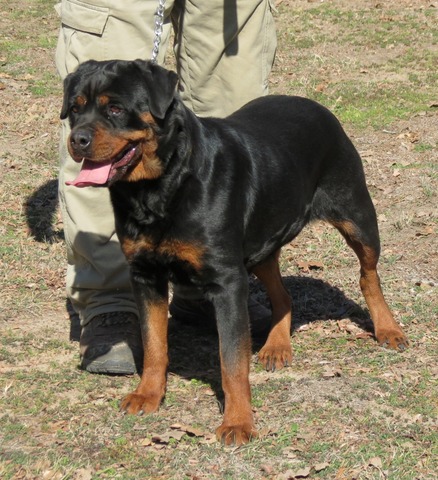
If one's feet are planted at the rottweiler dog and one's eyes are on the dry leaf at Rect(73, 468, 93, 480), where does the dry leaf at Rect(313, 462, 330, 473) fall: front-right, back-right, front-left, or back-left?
front-left

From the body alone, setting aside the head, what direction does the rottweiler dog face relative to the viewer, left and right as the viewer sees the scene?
facing the viewer and to the left of the viewer

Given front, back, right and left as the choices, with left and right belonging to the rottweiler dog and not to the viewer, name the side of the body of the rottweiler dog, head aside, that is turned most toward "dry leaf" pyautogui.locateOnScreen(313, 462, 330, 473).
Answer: left

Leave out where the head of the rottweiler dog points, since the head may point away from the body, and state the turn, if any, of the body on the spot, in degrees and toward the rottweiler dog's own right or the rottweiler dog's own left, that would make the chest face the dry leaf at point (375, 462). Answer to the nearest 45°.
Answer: approximately 90° to the rottweiler dog's own left

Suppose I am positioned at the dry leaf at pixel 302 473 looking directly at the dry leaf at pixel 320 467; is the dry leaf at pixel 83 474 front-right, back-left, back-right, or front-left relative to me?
back-left

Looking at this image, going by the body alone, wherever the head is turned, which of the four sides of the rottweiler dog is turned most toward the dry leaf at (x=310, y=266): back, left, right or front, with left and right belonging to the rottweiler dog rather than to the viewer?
back

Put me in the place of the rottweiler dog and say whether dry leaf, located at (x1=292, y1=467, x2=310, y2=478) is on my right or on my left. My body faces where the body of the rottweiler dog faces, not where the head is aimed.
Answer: on my left

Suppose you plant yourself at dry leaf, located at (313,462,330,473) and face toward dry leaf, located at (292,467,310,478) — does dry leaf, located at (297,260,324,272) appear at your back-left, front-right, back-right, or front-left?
back-right
